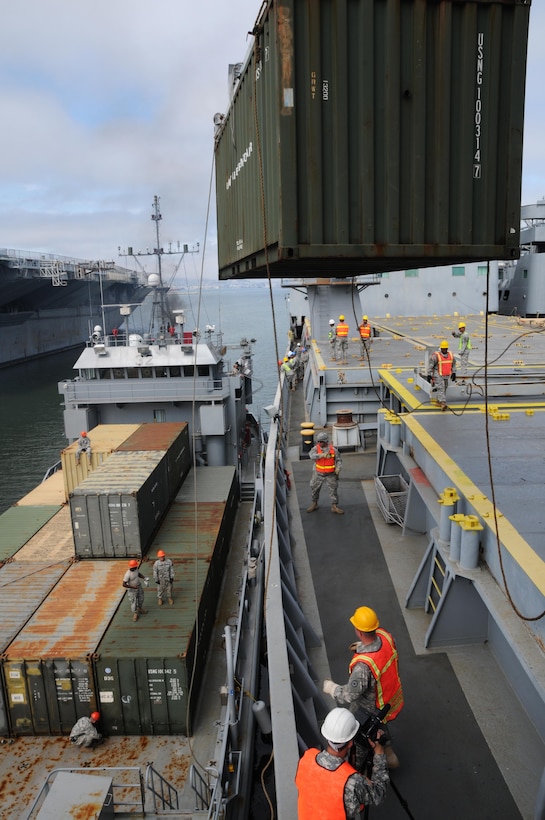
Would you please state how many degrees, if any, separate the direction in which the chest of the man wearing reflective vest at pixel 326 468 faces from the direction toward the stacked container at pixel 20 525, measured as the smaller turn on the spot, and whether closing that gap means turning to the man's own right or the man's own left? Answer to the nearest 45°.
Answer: approximately 135° to the man's own right

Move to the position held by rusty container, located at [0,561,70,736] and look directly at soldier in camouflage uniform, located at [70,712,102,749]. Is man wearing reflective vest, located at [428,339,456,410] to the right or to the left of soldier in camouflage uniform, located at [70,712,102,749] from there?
left

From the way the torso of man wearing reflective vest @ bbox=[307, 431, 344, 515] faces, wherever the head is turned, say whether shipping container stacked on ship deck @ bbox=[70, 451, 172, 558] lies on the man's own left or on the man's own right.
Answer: on the man's own right

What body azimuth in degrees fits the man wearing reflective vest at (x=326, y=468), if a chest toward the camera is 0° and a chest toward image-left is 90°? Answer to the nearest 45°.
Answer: approximately 0°

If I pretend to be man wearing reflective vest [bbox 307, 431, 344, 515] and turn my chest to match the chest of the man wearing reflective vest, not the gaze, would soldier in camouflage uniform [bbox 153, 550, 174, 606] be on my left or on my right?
on my right

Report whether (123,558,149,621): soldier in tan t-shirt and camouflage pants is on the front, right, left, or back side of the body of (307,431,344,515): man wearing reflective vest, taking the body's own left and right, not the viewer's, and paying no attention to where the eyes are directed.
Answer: right

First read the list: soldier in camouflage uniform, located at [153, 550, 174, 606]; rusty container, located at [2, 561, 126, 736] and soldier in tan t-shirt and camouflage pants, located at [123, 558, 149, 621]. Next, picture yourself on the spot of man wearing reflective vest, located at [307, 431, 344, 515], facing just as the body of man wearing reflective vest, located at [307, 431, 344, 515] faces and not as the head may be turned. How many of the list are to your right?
3
